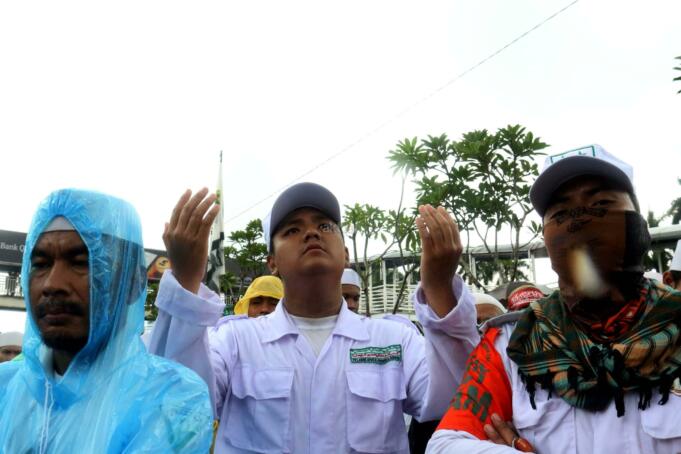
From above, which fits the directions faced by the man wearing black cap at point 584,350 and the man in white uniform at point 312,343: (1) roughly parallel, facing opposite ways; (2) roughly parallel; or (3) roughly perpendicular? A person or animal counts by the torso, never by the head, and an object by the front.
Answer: roughly parallel

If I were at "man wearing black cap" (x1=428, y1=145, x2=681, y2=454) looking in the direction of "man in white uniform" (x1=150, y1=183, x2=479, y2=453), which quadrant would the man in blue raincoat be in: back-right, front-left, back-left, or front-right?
front-left

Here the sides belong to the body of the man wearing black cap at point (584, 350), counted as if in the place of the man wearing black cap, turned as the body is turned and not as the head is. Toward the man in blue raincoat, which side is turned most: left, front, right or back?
right

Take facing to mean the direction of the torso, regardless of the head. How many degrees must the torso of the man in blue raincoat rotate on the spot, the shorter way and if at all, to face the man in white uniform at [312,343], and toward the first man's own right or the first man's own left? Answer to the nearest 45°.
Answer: approximately 135° to the first man's own left

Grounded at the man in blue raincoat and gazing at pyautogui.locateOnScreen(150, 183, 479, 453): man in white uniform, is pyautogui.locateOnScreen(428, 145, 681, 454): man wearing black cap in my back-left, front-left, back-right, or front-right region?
front-right

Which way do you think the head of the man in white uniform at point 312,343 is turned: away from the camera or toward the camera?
toward the camera

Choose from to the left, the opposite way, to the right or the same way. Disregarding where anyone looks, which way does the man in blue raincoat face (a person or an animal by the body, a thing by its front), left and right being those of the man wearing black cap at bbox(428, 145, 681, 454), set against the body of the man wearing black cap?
the same way

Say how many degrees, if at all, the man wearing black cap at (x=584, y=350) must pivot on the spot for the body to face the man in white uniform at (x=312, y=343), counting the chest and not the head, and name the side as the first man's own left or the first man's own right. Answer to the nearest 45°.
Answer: approximately 90° to the first man's own right

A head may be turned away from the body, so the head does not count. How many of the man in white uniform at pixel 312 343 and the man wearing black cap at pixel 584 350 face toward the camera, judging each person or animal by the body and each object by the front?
2

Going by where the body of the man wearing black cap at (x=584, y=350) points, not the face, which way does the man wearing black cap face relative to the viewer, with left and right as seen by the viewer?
facing the viewer

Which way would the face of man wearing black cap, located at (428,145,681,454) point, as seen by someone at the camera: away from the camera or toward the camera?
toward the camera

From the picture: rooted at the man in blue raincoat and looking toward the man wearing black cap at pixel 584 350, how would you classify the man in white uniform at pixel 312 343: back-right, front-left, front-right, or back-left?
front-left

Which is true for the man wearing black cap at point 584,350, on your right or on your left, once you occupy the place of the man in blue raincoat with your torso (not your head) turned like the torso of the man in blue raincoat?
on your left
